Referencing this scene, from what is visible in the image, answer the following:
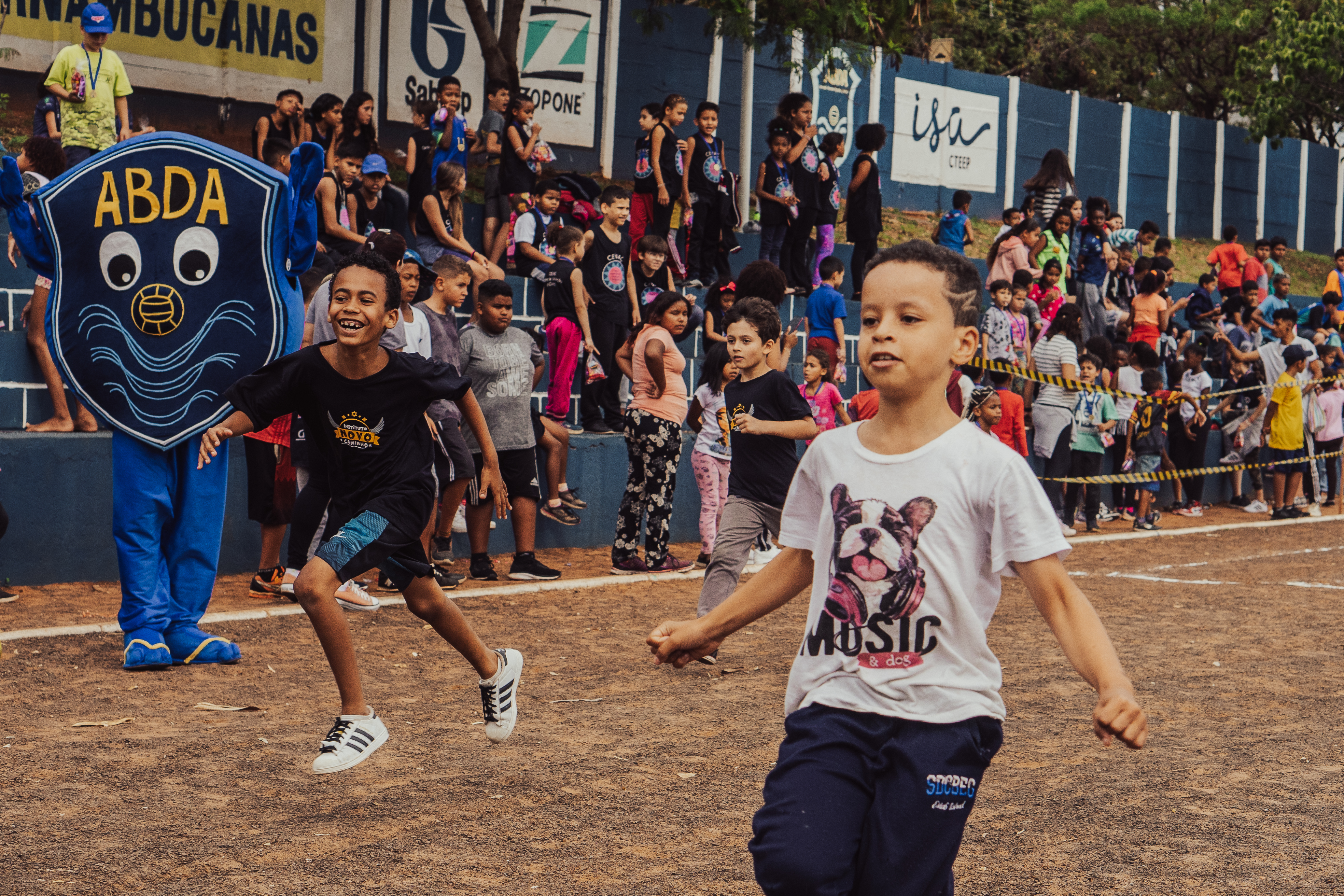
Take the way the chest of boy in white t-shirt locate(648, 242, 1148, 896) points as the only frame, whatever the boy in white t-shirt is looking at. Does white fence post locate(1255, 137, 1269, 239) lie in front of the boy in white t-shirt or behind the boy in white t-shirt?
behind

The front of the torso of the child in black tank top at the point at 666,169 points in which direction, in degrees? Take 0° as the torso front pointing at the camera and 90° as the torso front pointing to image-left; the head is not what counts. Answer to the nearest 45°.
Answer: approximately 315°

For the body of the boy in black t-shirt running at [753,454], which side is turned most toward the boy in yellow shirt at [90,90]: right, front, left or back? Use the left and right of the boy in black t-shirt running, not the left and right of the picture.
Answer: right

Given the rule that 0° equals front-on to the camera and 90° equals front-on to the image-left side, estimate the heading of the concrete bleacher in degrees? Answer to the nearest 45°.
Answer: approximately 315°

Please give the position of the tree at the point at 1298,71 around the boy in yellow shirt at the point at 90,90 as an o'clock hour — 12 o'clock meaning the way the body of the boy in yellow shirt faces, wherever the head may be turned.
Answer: The tree is roughly at 8 o'clock from the boy in yellow shirt.

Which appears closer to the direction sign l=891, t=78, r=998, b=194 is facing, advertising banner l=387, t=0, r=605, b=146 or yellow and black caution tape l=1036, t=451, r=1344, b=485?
the yellow and black caution tape

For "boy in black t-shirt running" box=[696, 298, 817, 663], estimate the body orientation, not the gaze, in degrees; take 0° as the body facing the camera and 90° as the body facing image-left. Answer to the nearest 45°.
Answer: approximately 45°
